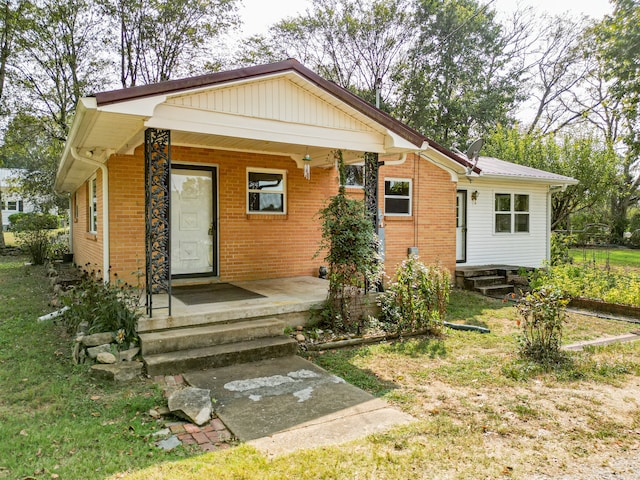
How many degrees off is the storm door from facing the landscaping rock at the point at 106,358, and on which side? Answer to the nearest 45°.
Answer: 0° — it already faces it

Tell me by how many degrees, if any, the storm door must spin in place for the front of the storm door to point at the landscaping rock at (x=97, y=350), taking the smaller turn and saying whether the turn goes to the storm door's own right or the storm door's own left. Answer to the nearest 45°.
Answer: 0° — it already faces it

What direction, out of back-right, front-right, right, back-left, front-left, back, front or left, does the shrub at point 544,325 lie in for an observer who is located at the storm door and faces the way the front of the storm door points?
front-left

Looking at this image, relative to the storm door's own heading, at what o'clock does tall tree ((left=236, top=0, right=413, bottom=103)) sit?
The tall tree is roughly at 7 o'clock from the storm door.

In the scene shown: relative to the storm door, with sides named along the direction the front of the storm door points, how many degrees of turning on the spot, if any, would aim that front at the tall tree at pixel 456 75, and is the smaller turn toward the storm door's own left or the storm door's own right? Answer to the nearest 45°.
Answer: approximately 135° to the storm door's own left

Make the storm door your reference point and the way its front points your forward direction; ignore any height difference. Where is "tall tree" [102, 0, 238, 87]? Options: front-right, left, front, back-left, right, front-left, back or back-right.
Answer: back

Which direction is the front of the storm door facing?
toward the camera

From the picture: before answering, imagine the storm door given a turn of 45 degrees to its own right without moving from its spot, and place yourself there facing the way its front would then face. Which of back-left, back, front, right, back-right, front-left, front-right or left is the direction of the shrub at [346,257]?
left

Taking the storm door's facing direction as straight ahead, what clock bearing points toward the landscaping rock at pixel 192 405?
The landscaping rock is roughly at 12 o'clock from the storm door.

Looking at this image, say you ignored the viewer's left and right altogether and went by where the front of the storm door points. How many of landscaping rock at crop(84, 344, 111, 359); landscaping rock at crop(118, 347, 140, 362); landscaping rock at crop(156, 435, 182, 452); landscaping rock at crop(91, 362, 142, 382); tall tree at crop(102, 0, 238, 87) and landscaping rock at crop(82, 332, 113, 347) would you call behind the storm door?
1

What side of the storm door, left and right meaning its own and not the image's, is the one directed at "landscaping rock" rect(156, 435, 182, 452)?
front

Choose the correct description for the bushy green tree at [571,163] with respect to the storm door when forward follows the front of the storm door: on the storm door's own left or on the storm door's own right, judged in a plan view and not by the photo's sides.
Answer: on the storm door's own left

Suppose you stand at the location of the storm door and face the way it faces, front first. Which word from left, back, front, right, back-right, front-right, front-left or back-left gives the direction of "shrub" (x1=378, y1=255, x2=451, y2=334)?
front-left

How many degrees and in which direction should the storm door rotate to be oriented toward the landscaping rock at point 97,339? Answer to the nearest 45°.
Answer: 0° — it already faces it
